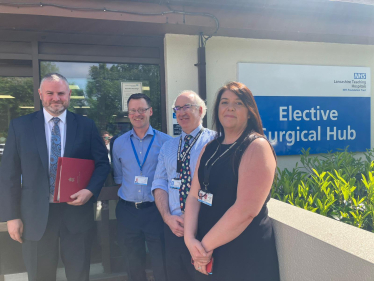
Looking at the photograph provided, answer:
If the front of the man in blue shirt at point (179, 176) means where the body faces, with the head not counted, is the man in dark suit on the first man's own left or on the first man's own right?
on the first man's own right

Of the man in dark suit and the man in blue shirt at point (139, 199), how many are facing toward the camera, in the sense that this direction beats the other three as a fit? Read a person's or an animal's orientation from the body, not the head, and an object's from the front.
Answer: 2

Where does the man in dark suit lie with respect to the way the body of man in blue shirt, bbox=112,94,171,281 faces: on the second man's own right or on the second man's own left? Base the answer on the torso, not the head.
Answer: on the second man's own right

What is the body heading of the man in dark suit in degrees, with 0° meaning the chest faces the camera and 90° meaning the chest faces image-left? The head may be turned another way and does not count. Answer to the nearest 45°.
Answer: approximately 0°

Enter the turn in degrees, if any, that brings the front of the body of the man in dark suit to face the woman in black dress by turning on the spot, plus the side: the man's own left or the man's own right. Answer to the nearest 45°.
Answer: approximately 45° to the man's own left

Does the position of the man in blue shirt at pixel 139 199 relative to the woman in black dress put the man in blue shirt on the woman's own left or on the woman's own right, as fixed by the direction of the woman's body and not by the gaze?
on the woman's own right
